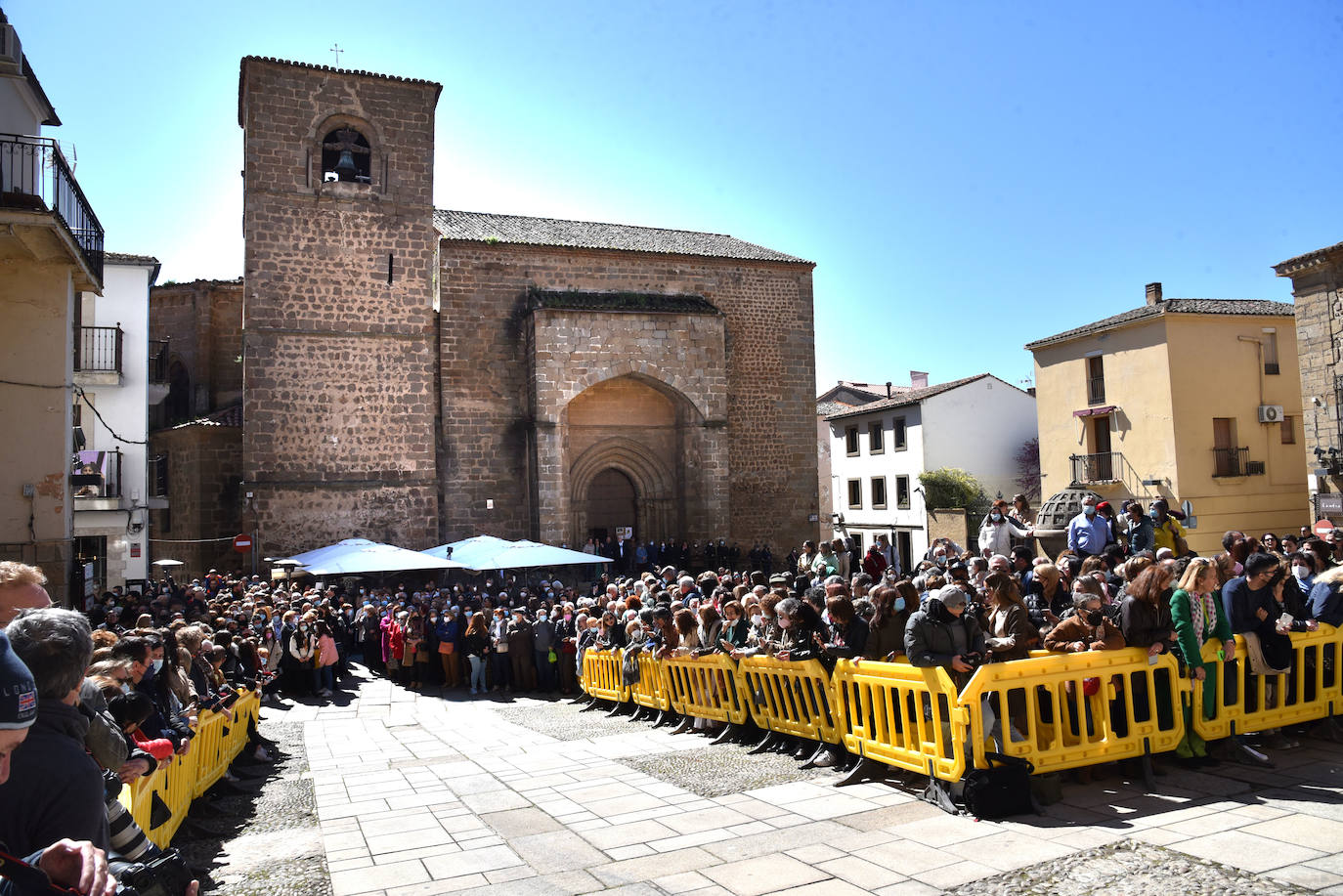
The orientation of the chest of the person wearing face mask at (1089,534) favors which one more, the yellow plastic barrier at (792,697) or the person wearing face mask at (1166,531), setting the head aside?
the yellow plastic barrier

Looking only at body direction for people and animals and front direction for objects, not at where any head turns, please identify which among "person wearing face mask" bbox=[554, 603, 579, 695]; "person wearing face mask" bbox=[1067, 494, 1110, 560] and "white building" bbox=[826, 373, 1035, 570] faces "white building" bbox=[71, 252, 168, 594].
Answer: "white building" bbox=[826, 373, 1035, 570]

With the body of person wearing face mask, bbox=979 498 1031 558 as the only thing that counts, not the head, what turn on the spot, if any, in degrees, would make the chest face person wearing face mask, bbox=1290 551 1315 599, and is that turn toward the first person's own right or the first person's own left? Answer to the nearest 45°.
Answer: approximately 45° to the first person's own left

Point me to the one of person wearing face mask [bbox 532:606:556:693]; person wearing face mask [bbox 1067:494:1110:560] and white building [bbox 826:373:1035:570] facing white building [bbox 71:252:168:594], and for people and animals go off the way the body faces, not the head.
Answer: white building [bbox 826:373:1035:570]

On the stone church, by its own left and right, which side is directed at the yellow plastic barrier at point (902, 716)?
front

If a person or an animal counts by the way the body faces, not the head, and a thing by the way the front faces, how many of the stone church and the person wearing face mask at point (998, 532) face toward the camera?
2

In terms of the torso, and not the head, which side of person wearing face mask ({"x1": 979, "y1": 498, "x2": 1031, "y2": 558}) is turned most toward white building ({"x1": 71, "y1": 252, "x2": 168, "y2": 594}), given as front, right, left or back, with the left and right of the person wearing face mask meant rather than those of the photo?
right

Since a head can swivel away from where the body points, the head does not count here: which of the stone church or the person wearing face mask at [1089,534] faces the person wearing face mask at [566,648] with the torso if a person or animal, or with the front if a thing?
the stone church
